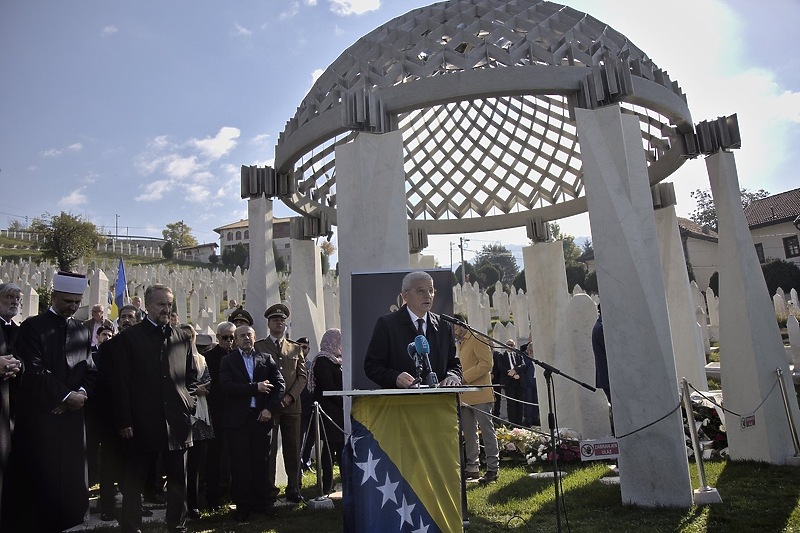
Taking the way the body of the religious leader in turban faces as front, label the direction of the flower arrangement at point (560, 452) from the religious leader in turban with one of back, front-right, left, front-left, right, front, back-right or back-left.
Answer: front-left

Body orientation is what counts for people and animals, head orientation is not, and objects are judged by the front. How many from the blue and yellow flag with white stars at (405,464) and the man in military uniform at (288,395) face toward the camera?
2

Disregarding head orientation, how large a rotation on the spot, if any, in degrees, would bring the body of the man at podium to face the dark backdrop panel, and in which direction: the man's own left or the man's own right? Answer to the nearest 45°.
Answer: approximately 135° to the man's own left

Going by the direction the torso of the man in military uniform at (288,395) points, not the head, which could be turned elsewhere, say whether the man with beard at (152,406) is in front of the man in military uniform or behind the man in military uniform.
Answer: in front

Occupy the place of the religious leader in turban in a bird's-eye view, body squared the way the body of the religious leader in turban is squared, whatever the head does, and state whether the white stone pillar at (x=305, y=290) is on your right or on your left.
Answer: on your left

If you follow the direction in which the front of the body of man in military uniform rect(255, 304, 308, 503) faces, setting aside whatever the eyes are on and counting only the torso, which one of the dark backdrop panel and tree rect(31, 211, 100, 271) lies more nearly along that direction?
the dark backdrop panel

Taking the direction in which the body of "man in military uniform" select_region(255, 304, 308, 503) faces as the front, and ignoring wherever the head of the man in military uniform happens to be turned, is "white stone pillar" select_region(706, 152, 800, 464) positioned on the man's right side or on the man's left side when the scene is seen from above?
on the man's left side

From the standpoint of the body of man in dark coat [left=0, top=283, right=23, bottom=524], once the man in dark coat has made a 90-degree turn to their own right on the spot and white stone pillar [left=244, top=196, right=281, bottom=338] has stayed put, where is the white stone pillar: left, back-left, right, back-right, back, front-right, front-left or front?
back

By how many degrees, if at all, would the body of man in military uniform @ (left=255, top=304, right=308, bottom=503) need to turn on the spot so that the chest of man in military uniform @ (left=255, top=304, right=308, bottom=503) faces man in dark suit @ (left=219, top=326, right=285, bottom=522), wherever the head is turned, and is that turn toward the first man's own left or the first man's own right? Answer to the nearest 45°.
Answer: approximately 45° to the first man's own right

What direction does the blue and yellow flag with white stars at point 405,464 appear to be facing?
toward the camera

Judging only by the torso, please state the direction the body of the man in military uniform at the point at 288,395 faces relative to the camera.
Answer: toward the camera

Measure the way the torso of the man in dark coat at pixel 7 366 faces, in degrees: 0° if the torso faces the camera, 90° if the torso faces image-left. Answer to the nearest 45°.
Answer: approximately 315°
